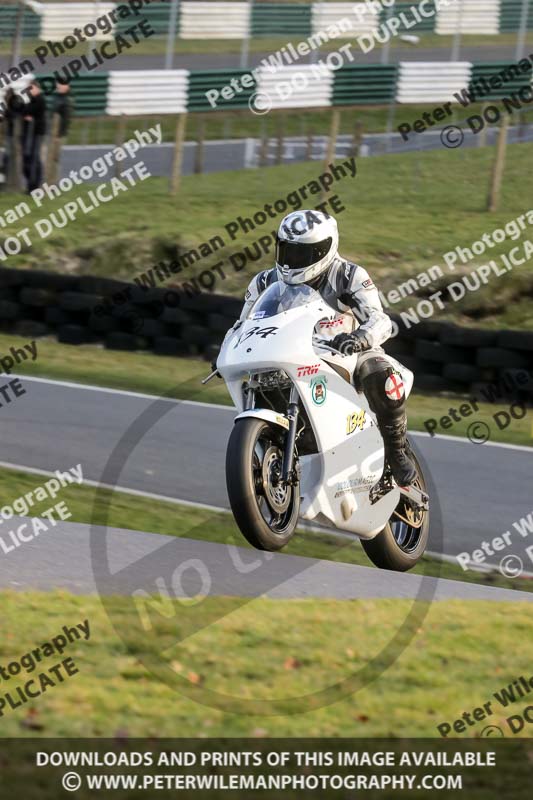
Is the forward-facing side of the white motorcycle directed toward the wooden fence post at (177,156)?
no

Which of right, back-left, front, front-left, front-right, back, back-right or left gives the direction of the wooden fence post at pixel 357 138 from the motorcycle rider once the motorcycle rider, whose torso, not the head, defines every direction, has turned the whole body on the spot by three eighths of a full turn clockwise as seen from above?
front

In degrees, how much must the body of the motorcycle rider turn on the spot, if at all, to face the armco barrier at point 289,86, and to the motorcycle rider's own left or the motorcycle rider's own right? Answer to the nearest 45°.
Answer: approximately 135° to the motorcycle rider's own right

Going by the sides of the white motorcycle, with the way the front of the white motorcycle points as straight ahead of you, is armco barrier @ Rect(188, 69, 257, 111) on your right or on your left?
on your right

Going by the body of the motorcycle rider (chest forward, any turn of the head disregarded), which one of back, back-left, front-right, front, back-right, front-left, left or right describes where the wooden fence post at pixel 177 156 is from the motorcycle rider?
back-right

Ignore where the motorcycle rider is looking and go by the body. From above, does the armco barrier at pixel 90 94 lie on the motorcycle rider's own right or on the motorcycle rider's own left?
on the motorcycle rider's own right

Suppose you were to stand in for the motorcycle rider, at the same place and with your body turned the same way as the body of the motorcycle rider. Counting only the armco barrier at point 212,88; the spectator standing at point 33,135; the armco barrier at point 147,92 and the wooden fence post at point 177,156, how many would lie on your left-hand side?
0

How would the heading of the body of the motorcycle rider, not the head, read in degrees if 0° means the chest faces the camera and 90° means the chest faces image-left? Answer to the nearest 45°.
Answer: approximately 45°

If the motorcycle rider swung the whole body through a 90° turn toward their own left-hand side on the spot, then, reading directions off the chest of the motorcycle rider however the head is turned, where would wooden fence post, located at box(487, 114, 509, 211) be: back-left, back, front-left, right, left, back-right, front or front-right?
back-left

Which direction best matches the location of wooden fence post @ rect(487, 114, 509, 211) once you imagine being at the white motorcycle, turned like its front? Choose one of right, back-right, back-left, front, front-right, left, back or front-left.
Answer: back-right

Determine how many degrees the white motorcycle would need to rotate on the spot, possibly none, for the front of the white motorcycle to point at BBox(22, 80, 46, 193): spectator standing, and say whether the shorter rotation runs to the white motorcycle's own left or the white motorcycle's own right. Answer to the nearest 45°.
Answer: approximately 135° to the white motorcycle's own right

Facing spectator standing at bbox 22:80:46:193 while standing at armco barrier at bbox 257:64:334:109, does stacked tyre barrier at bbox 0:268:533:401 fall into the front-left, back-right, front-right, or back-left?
front-left

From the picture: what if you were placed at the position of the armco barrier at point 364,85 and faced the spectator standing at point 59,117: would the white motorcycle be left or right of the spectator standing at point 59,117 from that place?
left

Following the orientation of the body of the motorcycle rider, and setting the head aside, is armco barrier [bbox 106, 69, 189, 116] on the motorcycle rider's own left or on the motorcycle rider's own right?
on the motorcycle rider's own right

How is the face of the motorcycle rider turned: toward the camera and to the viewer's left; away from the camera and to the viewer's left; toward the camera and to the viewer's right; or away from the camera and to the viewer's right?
toward the camera and to the viewer's left

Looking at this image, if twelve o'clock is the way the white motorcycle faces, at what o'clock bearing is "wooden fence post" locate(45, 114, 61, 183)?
The wooden fence post is roughly at 4 o'clock from the white motorcycle.

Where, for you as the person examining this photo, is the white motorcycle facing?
facing the viewer and to the left of the viewer
